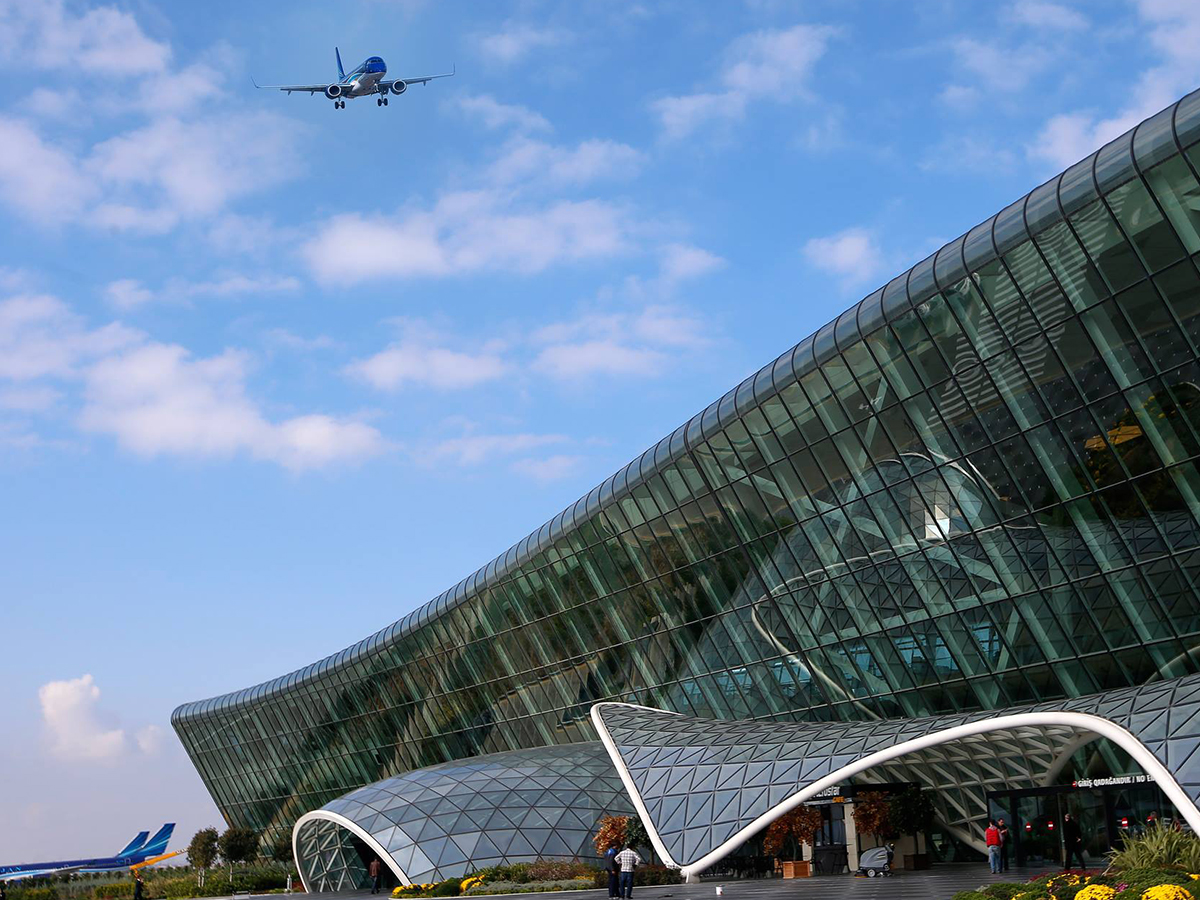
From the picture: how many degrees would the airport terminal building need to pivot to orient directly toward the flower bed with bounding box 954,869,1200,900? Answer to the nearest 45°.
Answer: approximately 45° to its left

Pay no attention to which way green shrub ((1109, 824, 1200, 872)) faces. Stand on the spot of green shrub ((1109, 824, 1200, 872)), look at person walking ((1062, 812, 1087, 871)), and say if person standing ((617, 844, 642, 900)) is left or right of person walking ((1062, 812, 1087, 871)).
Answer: left

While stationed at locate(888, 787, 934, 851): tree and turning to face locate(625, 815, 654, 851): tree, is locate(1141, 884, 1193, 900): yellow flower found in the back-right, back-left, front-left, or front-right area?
back-left

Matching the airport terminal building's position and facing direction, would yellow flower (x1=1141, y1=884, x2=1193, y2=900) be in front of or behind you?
in front

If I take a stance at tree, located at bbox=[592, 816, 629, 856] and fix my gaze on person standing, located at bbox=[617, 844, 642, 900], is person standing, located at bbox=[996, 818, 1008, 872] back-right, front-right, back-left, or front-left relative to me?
front-left

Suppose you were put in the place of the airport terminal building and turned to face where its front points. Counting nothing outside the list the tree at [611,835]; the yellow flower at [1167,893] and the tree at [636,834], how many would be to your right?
2

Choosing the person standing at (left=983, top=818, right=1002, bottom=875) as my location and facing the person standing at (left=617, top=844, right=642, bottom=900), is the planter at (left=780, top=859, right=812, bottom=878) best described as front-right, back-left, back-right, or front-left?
front-right

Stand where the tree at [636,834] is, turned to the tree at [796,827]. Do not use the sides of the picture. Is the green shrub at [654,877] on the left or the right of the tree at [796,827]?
right

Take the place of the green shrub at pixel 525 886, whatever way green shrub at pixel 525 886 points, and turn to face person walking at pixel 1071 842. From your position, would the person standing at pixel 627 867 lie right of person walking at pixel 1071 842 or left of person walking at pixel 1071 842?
right

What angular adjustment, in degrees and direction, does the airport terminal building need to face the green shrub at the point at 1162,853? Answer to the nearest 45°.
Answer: approximately 45° to its left

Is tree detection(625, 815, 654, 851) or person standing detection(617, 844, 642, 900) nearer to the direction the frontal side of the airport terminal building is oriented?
the person standing

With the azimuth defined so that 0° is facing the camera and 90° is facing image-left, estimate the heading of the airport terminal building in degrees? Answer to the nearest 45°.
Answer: approximately 45°
